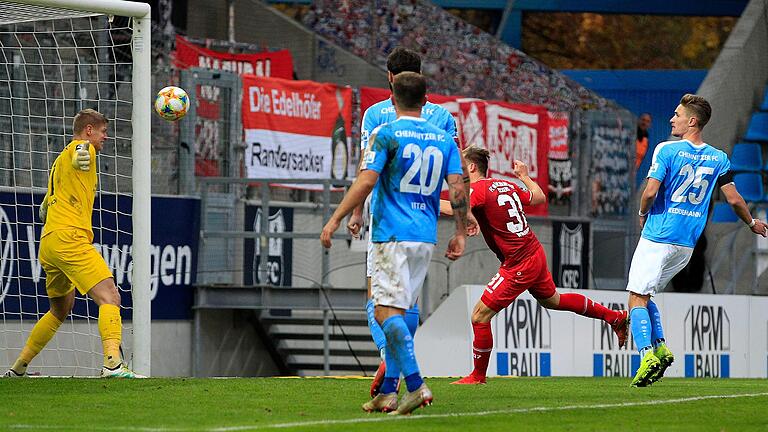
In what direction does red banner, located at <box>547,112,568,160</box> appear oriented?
toward the camera

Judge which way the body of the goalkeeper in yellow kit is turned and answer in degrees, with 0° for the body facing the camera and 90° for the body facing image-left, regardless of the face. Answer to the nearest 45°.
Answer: approximately 270°

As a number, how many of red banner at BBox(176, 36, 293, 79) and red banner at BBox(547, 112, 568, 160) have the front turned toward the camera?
2

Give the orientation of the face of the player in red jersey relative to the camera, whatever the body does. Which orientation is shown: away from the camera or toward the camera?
away from the camera

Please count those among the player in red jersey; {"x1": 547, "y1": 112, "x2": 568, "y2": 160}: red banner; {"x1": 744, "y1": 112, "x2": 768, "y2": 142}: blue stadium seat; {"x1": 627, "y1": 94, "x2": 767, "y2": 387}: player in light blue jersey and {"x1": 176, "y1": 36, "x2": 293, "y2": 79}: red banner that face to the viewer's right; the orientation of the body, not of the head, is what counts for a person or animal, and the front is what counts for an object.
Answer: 0

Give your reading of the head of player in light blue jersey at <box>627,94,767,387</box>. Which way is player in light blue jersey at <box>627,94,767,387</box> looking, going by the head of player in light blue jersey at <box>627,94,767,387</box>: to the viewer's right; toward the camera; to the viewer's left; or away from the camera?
to the viewer's left

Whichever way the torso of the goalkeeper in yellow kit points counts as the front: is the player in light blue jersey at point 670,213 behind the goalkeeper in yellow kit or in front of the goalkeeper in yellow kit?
in front

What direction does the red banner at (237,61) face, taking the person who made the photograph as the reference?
facing the viewer
